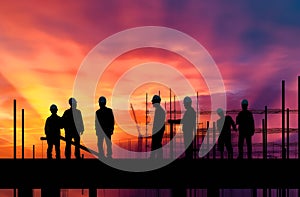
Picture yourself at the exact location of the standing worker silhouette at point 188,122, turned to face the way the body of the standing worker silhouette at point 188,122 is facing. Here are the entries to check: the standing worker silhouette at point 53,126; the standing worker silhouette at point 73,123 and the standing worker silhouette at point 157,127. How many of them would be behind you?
0

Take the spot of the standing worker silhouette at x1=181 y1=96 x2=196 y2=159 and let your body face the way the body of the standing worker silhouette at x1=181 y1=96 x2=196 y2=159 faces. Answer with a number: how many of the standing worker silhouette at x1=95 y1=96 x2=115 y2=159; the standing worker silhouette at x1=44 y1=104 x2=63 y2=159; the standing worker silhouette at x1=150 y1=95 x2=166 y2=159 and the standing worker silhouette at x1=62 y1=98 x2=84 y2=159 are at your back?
0

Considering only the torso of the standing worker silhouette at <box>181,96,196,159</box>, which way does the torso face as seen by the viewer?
to the viewer's left

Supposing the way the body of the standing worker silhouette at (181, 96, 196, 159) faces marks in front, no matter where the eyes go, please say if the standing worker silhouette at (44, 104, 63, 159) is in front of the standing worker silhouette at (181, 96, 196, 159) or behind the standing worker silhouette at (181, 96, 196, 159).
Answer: in front

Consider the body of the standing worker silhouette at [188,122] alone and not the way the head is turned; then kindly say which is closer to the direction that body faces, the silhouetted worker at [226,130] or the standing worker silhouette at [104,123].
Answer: the standing worker silhouette

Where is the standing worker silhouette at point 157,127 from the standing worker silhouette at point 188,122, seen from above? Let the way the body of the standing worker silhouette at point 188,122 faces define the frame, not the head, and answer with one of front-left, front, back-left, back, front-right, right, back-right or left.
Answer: front-left

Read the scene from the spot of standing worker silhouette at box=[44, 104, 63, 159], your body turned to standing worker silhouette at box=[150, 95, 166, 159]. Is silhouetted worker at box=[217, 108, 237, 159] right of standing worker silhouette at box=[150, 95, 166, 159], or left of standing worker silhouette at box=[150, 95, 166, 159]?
left

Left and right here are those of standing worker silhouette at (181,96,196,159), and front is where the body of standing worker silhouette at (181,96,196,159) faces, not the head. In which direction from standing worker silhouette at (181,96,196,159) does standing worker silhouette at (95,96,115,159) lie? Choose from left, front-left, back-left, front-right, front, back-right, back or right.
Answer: front

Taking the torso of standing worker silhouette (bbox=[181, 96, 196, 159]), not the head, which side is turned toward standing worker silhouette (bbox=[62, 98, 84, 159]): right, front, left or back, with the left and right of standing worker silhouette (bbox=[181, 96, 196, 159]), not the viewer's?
front
